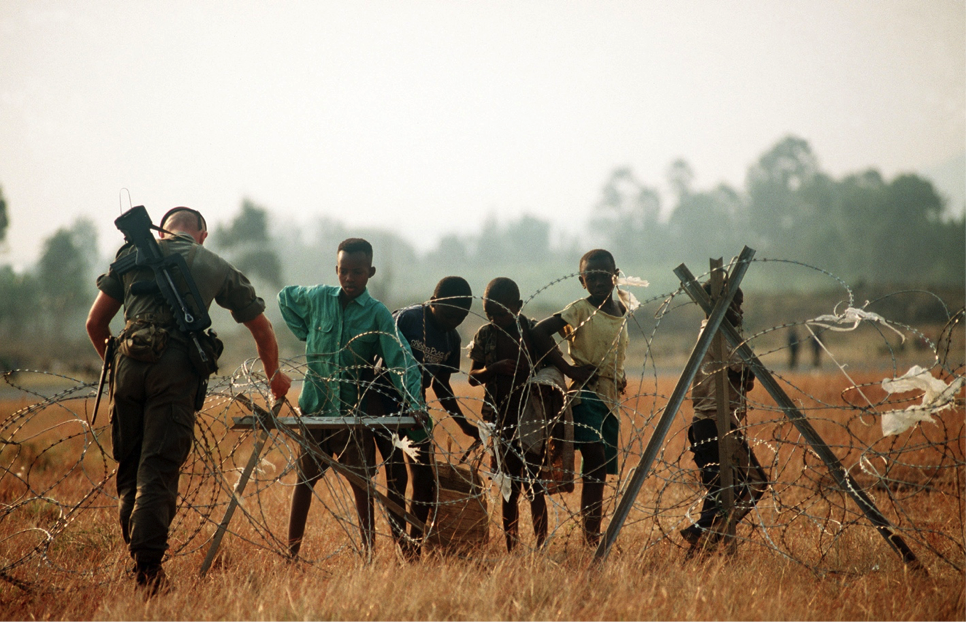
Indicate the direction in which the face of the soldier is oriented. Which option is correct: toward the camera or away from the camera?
away from the camera

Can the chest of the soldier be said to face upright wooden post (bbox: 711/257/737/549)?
no

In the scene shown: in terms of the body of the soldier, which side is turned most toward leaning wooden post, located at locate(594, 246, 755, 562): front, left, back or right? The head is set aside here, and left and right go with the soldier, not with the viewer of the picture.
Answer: right

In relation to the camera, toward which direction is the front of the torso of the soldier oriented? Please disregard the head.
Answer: away from the camera

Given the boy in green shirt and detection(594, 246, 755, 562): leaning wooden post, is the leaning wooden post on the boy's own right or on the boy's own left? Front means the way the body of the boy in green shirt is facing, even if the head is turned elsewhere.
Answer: on the boy's own left

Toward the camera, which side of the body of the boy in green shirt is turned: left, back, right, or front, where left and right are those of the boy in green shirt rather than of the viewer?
front

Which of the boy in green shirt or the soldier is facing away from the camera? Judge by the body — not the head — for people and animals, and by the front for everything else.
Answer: the soldier

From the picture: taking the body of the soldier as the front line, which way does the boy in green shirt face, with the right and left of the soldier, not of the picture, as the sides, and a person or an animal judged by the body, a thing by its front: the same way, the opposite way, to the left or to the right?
the opposite way

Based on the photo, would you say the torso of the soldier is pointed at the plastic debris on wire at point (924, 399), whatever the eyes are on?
no

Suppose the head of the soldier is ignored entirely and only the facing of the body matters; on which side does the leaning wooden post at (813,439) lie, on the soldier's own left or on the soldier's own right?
on the soldier's own right

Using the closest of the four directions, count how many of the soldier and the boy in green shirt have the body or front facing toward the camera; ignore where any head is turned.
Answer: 1

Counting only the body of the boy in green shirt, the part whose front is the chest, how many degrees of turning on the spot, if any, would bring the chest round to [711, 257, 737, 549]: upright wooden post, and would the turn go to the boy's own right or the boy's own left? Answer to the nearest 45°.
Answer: approximately 90° to the boy's own left
